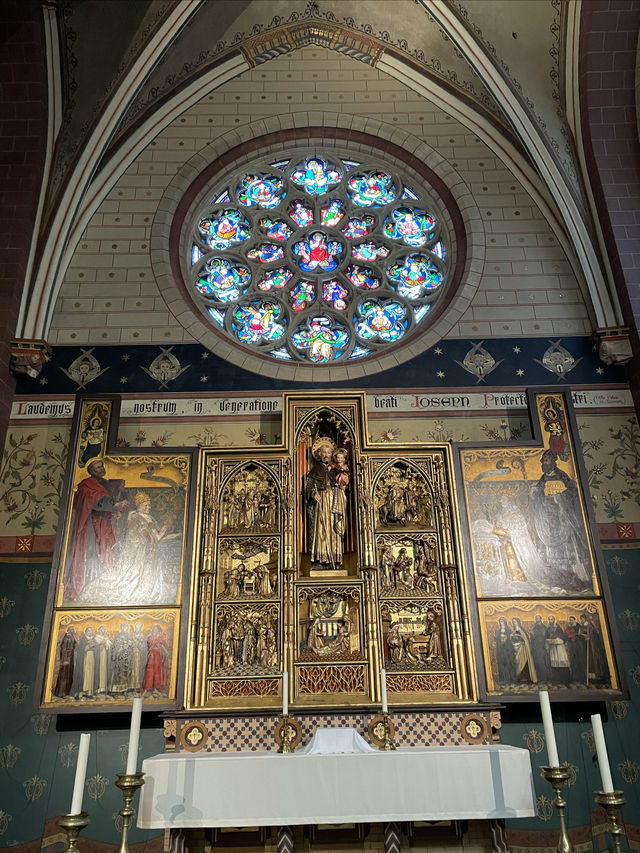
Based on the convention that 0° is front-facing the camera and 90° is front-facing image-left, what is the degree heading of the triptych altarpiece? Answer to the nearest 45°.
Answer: approximately 0°

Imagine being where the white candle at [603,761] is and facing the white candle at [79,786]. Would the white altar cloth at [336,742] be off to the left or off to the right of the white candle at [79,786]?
right

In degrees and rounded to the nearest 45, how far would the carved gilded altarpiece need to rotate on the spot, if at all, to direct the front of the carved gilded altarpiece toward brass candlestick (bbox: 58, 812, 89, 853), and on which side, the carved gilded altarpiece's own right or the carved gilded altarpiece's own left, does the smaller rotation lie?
approximately 45° to the carved gilded altarpiece's own right

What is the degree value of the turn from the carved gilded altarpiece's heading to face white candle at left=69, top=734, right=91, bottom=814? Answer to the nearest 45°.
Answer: approximately 45° to its right

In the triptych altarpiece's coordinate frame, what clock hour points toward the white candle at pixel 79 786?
The white candle is roughly at 1 o'clock from the triptych altarpiece.
